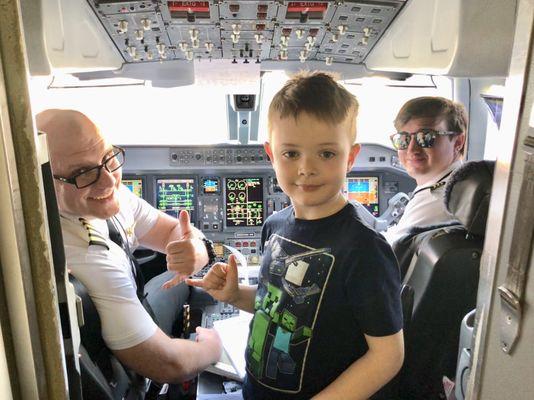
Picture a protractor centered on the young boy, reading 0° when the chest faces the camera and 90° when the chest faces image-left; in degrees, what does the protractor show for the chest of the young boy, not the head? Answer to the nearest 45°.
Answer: approximately 45°

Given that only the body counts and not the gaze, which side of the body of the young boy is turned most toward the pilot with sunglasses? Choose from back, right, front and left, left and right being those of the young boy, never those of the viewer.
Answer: back

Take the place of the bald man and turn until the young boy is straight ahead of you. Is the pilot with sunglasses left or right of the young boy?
left

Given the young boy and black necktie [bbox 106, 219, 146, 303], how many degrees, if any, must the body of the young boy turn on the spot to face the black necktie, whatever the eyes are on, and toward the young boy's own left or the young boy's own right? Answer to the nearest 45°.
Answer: approximately 90° to the young boy's own right

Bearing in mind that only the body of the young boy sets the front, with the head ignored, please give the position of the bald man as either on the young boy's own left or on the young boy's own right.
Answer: on the young boy's own right

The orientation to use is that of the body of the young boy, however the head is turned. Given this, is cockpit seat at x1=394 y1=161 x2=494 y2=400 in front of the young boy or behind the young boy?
behind
